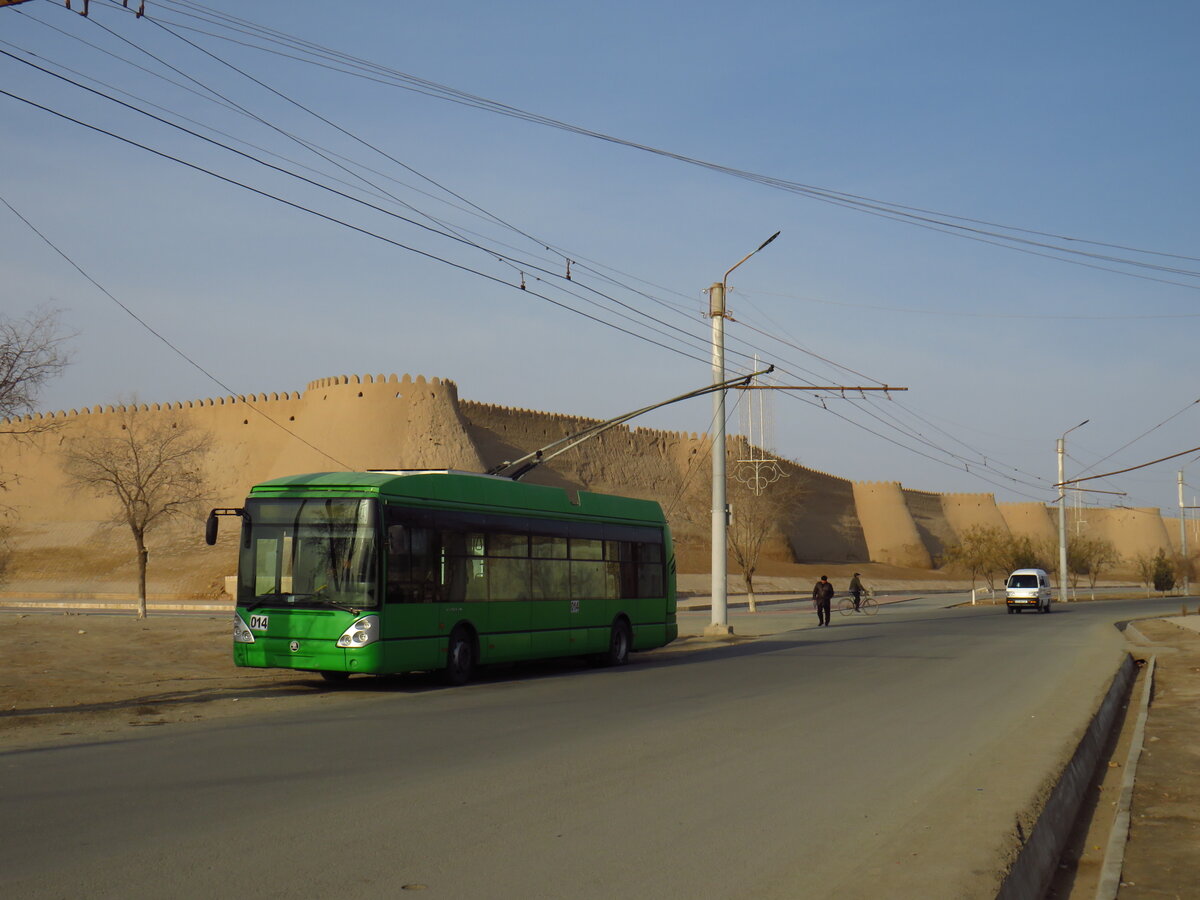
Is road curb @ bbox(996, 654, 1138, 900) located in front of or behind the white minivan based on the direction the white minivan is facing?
in front

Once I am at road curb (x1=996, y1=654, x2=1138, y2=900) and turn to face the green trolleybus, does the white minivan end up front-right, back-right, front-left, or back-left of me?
front-right

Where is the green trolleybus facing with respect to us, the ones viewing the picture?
facing the viewer and to the left of the viewer

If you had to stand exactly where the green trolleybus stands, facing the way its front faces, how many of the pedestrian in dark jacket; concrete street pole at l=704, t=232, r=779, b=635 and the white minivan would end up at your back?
3

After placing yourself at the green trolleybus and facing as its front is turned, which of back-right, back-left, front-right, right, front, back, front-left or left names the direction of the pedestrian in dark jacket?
back

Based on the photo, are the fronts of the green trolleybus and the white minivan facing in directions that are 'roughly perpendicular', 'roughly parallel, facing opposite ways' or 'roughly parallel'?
roughly parallel

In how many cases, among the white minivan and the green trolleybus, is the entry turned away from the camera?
0

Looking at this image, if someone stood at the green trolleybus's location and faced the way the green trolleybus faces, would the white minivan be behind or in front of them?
behind

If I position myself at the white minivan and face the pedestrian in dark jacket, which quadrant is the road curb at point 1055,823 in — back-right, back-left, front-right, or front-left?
front-left

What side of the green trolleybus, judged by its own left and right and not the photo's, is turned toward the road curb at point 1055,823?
left

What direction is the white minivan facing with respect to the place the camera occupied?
facing the viewer

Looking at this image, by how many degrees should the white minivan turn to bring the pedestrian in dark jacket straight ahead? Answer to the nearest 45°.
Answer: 0° — it already faces them

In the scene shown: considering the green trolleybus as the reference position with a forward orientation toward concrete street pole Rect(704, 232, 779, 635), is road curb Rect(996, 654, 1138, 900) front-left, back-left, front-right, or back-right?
back-right
